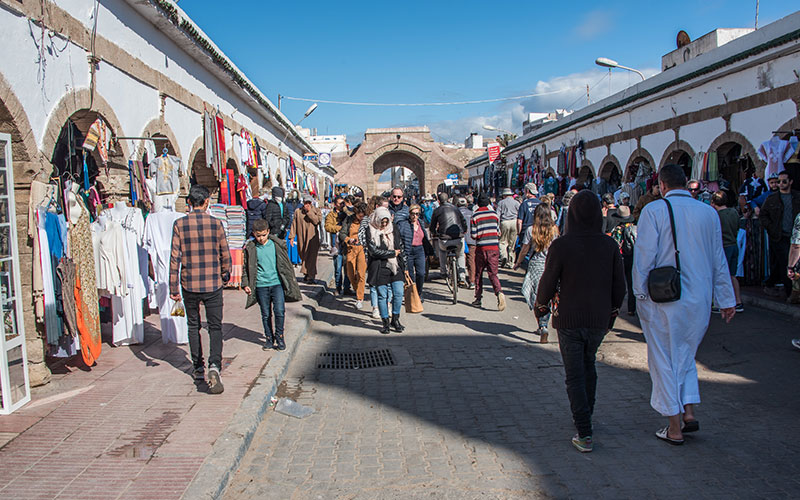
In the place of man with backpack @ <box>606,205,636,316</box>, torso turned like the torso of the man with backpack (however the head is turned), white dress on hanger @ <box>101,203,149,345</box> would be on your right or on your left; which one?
on your left

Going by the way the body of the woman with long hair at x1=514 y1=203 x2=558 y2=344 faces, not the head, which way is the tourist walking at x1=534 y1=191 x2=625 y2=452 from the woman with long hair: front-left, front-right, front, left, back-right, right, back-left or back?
back

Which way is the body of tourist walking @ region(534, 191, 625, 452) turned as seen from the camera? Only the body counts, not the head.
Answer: away from the camera

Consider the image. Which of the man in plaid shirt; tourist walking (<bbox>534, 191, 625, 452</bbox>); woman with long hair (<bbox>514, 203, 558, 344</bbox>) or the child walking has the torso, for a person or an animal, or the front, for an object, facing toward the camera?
the child walking

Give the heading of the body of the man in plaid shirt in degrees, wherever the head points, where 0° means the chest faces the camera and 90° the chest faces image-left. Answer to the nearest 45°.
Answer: approximately 180°

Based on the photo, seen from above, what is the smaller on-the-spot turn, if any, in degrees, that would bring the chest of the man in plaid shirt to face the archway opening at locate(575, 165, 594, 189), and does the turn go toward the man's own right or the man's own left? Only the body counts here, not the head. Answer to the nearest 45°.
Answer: approximately 45° to the man's own right

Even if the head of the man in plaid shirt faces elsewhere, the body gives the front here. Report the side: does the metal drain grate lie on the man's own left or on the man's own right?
on the man's own right

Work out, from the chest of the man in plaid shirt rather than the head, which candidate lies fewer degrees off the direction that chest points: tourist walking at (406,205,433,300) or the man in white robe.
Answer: the tourist walking

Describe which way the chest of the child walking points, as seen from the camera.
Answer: toward the camera

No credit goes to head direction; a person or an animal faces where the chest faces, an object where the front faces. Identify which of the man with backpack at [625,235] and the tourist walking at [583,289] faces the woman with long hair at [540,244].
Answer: the tourist walking

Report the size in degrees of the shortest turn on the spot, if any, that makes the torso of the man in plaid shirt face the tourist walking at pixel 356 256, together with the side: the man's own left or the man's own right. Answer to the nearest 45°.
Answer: approximately 45° to the man's own right
